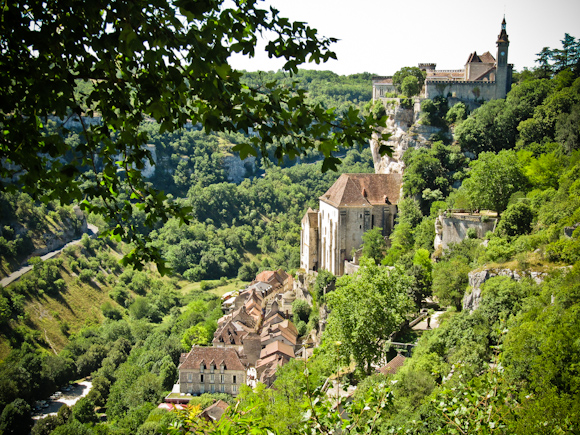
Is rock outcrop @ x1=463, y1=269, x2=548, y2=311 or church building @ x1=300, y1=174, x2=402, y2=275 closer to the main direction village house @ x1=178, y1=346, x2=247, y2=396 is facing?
the rock outcrop

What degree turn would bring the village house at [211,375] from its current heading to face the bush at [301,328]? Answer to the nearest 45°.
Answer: approximately 90° to its left

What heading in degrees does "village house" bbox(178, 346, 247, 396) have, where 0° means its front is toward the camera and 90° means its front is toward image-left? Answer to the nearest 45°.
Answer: approximately 0°

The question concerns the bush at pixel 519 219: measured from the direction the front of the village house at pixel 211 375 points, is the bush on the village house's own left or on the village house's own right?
on the village house's own left

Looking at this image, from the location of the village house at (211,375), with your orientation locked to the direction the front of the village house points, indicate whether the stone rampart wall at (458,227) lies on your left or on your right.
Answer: on your left

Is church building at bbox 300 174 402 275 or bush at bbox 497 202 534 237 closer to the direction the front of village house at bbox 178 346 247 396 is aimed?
the bush

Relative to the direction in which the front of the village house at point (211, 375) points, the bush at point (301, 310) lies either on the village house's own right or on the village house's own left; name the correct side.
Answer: on the village house's own left
